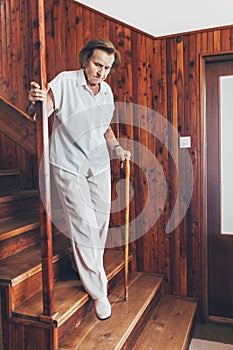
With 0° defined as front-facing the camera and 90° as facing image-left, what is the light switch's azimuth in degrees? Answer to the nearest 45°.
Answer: approximately 0°

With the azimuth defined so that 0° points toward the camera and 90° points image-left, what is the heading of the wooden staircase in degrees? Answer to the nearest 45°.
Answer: approximately 315°

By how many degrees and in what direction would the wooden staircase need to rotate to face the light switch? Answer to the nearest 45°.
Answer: approximately 90° to its left

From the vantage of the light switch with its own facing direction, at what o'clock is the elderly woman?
The elderly woman is roughly at 1 o'clock from the light switch.
